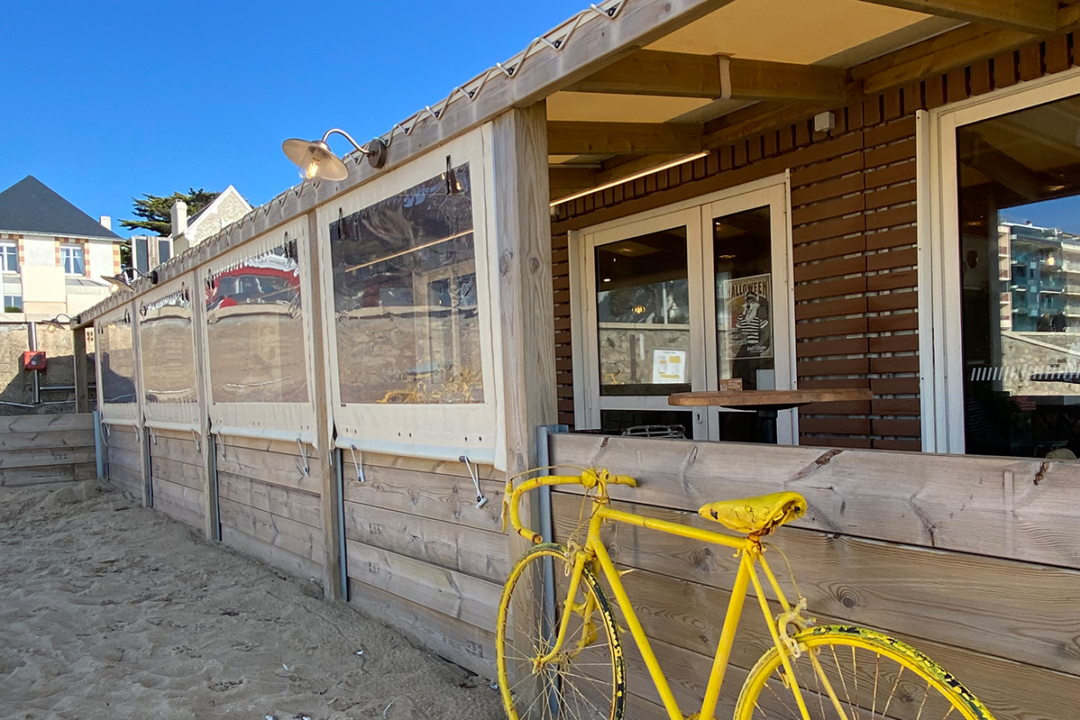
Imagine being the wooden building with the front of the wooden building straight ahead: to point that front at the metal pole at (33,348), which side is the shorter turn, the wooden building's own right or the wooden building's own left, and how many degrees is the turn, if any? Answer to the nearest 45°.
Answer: approximately 90° to the wooden building's own right

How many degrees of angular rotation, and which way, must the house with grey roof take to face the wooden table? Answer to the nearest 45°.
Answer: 0° — it already faces it

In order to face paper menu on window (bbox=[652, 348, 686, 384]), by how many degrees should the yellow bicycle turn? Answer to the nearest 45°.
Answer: approximately 45° to its right

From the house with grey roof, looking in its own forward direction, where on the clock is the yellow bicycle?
The yellow bicycle is roughly at 12 o'clock from the house with grey roof.

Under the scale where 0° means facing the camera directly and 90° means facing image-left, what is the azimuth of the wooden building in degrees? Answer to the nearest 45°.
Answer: approximately 45°

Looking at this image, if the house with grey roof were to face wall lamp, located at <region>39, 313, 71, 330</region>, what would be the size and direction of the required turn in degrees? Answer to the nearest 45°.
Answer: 0° — it already faces it

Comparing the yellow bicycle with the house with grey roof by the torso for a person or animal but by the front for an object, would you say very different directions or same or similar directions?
very different directions

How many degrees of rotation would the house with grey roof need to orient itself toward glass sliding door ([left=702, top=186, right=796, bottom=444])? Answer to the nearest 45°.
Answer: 0° — it already faces it

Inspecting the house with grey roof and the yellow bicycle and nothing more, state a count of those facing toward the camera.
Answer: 1

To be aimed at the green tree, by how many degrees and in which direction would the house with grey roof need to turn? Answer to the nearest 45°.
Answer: approximately 90° to its left

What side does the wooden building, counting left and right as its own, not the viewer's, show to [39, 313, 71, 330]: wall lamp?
right

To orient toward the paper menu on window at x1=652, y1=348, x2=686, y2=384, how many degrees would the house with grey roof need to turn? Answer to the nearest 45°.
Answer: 0° — it already faces it
